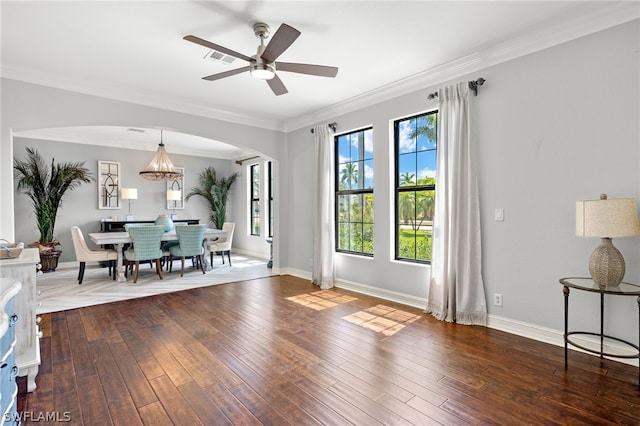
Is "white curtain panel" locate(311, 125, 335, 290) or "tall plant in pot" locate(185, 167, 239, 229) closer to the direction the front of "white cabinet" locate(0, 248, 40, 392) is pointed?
the white curtain panel

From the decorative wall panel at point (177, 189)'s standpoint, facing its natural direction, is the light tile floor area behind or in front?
in front

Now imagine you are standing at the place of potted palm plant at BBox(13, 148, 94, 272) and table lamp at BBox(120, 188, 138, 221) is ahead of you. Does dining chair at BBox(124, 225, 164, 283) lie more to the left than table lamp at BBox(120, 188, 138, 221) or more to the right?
right

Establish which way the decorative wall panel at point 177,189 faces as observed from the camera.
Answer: facing the viewer

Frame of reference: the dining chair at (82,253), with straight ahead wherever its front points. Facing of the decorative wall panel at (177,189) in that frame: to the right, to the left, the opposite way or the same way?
to the right

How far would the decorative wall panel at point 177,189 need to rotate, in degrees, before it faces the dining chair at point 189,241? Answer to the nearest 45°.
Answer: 0° — it already faces it

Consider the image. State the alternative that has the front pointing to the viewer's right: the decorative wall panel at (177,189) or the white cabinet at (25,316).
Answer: the white cabinet

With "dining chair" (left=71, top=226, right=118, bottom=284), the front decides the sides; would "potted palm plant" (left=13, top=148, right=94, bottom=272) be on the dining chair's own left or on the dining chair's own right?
on the dining chair's own left

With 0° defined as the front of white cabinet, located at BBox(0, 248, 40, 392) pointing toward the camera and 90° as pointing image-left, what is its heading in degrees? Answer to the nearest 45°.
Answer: approximately 270°

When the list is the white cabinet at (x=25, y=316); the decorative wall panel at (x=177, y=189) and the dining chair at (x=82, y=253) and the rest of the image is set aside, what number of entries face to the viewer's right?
2

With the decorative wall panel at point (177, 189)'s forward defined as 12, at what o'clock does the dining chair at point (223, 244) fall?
The dining chair is roughly at 11 o'clock from the decorative wall panel.

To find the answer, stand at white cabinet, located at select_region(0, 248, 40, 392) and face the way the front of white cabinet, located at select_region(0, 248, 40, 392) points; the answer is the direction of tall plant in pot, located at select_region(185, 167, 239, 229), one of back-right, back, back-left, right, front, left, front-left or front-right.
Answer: front-left

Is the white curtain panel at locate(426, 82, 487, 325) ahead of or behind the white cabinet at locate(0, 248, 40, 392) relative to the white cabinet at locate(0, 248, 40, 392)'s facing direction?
ahead

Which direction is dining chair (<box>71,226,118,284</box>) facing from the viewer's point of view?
to the viewer's right

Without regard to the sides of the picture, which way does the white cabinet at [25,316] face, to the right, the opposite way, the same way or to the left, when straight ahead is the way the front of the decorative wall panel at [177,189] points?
to the left

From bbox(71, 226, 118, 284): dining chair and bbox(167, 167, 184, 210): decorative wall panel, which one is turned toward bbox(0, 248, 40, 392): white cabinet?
the decorative wall panel
